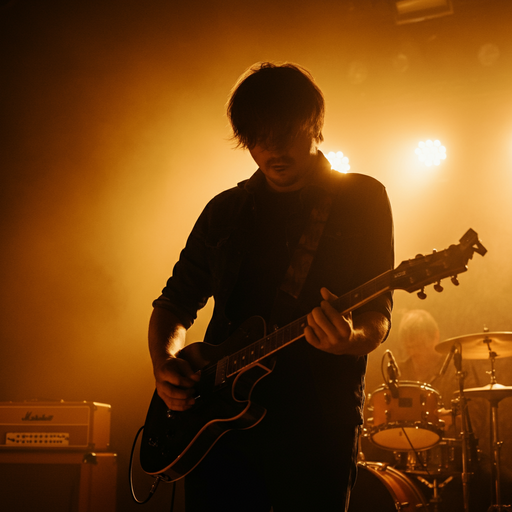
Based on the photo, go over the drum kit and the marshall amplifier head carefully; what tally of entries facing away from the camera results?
0

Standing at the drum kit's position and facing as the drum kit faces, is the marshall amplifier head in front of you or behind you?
in front

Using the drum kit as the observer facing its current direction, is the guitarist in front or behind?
in front

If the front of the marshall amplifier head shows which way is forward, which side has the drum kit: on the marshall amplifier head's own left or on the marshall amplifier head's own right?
on the marshall amplifier head's own left

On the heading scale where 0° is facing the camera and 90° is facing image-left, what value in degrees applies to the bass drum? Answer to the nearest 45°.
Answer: approximately 45°

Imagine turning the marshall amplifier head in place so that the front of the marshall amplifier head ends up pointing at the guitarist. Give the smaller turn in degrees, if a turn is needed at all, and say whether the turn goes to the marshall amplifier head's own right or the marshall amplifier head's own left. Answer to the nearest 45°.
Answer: approximately 45° to the marshall amplifier head's own left

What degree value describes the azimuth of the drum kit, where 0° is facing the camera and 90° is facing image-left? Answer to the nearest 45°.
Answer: approximately 45°

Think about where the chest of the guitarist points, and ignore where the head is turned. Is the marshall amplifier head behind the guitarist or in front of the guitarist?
behind

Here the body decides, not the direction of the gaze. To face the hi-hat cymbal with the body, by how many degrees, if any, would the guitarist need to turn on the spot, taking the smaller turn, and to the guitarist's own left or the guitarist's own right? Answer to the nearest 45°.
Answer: approximately 135° to the guitarist's own left

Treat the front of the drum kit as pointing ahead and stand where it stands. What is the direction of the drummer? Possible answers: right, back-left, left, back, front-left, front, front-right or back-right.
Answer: back-right
